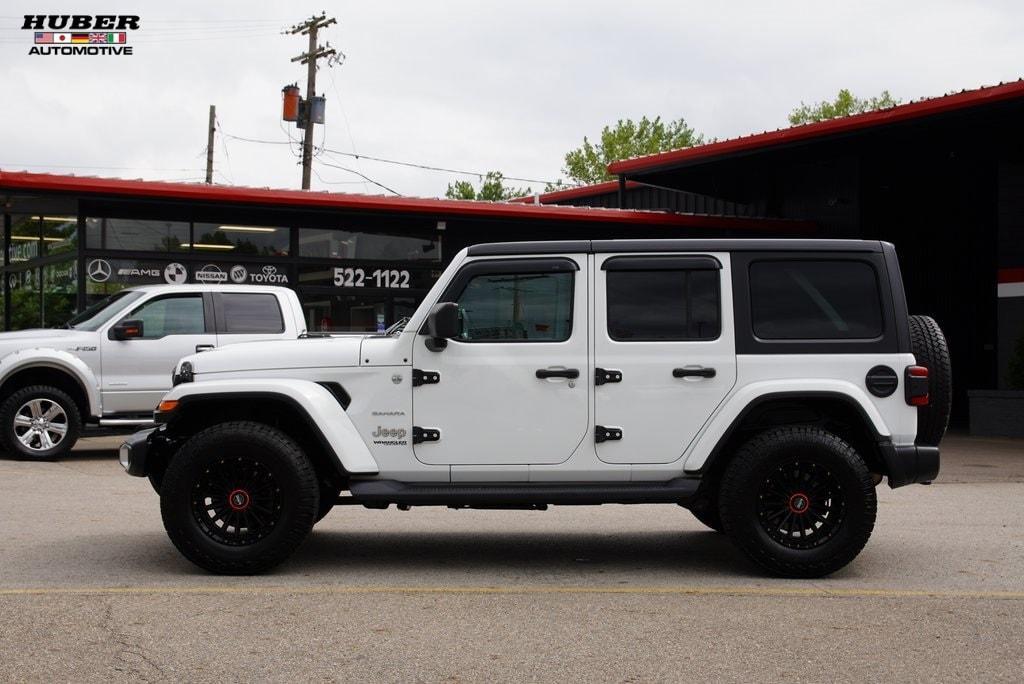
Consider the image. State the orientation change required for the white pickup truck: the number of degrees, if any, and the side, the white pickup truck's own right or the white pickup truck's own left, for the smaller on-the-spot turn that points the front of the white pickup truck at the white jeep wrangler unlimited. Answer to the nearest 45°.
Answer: approximately 90° to the white pickup truck's own left

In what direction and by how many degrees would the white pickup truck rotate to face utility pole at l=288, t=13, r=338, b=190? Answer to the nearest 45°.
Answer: approximately 90° to its right

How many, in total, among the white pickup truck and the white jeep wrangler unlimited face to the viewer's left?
2

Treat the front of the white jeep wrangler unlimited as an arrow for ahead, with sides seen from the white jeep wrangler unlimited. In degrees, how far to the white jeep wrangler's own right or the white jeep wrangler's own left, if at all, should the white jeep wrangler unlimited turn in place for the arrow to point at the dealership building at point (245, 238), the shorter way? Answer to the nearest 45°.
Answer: approximately 90° to the white jeep wrangler's own right

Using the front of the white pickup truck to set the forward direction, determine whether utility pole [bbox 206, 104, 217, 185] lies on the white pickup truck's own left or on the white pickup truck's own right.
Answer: on the white pickup truck's own right

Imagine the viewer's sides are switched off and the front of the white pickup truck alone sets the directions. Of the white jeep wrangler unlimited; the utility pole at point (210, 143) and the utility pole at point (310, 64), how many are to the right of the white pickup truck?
2

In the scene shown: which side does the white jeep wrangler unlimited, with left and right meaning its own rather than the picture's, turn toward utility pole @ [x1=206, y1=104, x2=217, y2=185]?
right

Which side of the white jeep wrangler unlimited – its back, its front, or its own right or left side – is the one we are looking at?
left

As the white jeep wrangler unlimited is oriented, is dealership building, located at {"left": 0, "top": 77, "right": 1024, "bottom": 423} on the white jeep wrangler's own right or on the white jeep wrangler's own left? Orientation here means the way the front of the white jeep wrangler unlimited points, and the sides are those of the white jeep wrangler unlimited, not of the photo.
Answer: on the white jeep wrangler's own right

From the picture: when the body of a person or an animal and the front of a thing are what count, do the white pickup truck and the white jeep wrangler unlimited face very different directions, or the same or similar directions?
same or similar directions

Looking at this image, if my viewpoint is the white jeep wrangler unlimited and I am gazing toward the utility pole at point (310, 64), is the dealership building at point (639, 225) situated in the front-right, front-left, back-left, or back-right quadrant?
front-right

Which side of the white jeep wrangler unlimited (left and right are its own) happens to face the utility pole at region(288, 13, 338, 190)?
right

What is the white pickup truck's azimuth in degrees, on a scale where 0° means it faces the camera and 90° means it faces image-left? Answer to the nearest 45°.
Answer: approximately 90°

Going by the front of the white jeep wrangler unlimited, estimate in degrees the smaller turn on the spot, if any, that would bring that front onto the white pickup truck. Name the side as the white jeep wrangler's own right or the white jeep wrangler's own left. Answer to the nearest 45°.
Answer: approximately 45° to the white jeep wrangler's own right
